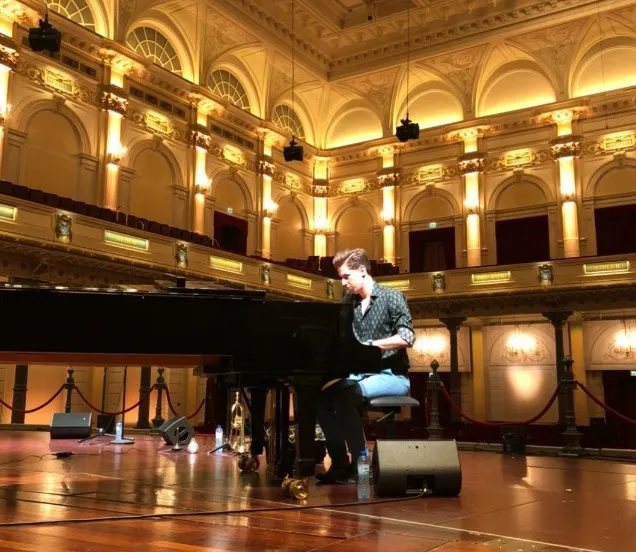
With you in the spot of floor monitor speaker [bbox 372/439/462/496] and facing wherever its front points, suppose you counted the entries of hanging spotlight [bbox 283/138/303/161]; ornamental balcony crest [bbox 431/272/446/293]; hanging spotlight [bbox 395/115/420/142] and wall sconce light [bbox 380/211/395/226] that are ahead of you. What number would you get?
4

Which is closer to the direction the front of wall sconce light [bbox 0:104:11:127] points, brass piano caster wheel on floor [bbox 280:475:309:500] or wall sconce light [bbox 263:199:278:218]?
the brass piano caster wheel on floor

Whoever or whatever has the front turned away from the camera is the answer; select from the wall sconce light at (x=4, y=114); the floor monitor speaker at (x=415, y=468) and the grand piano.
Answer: the floor monitor speaker

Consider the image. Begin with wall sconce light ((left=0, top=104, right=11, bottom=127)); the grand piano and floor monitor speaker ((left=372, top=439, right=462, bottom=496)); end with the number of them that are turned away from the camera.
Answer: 1

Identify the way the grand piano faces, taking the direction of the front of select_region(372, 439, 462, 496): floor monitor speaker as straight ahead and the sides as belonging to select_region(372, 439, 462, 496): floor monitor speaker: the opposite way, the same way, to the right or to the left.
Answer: to the right

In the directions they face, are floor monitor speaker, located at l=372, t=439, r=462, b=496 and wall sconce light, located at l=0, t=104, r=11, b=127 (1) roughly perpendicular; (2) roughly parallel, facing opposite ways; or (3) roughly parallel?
roughly perpendicular

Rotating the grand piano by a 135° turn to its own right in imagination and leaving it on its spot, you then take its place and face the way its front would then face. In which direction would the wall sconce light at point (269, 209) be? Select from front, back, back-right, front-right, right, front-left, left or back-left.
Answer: back-right

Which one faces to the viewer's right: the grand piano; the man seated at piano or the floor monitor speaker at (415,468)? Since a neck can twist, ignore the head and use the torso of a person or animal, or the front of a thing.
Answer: the grand piano

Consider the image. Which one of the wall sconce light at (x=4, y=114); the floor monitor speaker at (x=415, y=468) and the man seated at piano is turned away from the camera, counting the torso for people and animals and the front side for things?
the floor monitor speaker

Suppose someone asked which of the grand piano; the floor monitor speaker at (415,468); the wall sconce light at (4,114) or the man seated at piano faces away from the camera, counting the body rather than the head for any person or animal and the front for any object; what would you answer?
the floor monitor speaker

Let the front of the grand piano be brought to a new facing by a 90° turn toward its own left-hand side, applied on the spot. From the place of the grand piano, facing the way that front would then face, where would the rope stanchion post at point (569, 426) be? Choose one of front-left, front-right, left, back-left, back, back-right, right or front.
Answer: front-right

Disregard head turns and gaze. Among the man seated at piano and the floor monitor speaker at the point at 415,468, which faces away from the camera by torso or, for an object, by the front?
the floor monitor speaker

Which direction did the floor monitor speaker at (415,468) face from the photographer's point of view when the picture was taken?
facing away from the viewer

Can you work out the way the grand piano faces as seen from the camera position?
facing to the right of the viewer

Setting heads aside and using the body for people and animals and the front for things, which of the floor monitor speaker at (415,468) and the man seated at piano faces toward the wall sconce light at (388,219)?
the floor monitor speaker

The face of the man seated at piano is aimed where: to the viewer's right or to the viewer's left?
to the viewer's left

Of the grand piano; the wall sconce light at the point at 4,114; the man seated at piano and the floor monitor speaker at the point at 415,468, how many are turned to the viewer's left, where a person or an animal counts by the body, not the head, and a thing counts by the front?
1

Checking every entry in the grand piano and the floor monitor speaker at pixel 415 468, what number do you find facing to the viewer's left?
0

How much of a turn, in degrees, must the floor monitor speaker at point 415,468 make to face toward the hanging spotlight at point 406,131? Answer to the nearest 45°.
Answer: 0° — it already faces it
